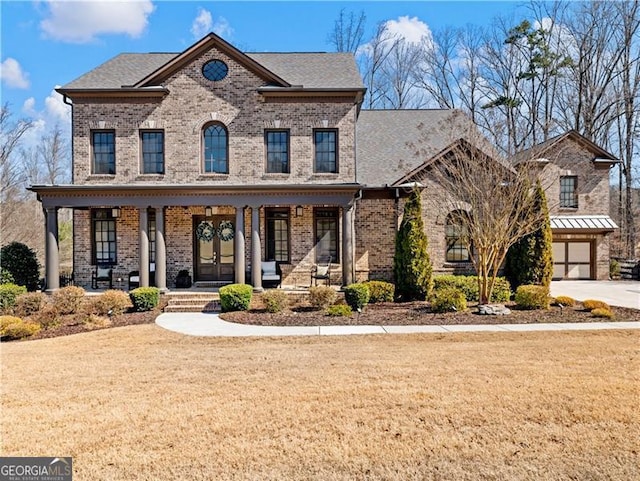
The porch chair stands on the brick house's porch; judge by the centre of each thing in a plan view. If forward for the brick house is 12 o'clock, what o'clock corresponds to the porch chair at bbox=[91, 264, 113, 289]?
The porch chair is roughly at 3 o'clock from the brick house.

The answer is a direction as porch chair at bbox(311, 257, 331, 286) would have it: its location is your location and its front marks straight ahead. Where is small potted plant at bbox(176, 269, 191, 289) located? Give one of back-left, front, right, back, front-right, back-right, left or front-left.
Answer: front-right

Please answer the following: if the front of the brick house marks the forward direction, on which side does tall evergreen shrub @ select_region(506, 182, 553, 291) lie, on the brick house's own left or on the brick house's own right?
on the brick house's own left

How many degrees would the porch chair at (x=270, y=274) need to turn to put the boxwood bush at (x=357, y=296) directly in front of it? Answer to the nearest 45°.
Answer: approximately 45° to its left

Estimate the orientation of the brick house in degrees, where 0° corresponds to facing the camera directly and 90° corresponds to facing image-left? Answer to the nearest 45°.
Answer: approximately 0°

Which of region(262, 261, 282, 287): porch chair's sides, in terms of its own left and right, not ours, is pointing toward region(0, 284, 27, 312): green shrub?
right

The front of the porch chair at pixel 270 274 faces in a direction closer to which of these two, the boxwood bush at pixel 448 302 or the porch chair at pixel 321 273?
the boxwood bush
